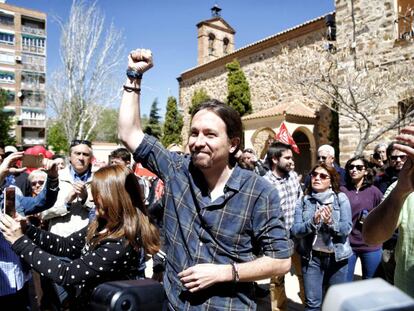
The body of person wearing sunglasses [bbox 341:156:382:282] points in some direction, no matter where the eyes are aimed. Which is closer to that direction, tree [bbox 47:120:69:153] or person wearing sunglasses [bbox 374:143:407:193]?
the tree

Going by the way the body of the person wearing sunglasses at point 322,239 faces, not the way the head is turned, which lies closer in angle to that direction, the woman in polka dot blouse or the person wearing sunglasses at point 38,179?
the woman in polka dot blouse

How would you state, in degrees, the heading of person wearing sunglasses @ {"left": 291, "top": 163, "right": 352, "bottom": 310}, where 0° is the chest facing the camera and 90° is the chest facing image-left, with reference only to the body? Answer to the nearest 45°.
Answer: approximately 0°

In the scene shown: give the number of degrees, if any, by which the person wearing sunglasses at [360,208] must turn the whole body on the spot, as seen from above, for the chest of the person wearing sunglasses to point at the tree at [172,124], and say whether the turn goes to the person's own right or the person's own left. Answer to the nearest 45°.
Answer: approximately 90° to the person's own right

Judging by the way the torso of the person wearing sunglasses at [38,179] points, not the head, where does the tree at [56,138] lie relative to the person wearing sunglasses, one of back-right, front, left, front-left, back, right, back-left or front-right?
back

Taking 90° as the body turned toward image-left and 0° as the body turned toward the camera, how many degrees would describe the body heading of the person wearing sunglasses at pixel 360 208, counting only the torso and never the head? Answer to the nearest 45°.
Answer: approximately 45°

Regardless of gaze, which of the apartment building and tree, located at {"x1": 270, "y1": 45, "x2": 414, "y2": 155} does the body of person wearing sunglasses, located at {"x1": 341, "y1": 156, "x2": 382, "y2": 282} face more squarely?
the apartment building

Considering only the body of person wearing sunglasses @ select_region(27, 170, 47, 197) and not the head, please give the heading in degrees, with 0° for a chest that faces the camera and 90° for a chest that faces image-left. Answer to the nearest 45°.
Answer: approximately 0°

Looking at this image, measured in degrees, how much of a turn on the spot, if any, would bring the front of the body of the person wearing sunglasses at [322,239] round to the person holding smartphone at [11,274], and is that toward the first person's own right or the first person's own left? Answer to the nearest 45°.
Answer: approximately 45° to the first person's own right

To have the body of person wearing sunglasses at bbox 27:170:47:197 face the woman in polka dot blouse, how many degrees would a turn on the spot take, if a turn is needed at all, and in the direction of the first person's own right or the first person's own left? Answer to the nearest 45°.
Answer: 0° — they already face them

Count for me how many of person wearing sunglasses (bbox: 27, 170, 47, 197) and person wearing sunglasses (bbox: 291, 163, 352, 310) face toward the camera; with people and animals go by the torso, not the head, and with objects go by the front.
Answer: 2

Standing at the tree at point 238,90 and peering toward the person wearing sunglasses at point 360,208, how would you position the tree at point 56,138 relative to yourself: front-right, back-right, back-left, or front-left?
back-right

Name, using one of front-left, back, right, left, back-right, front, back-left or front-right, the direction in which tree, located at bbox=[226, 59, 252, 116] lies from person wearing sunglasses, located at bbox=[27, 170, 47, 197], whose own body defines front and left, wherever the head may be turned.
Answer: back-left

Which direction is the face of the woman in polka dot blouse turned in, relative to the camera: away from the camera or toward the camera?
away from the camera
